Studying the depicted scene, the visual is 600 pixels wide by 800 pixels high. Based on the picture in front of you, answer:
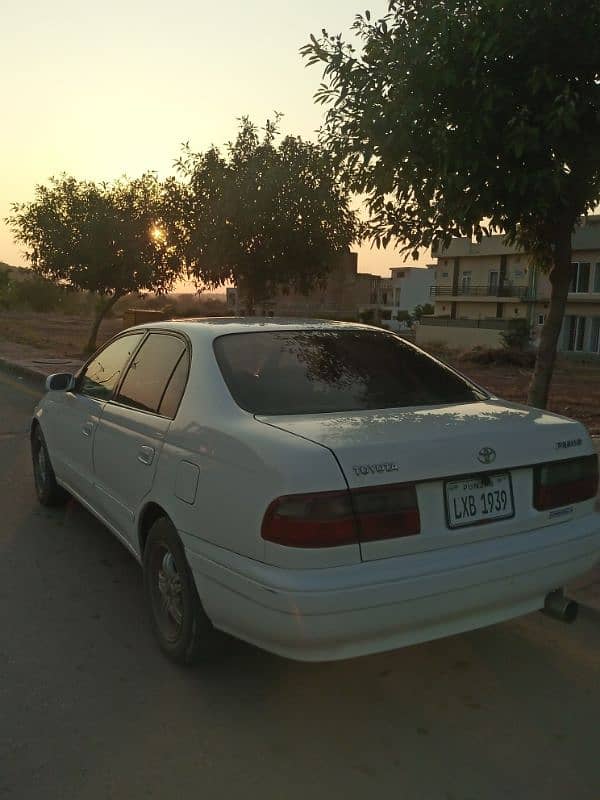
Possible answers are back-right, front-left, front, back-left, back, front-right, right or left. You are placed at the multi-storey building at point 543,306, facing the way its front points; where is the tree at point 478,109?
front-left

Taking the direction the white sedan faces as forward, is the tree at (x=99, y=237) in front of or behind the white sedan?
in front

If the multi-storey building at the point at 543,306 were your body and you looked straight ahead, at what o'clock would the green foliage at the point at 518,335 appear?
The green foliage is roughly at 11 o'clock from the multi-storey building.

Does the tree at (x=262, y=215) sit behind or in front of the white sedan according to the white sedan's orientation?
in front

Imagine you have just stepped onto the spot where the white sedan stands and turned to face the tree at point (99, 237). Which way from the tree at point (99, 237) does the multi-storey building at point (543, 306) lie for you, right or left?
right

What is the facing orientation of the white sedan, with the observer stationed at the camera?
facing away from the viewer and to the left of the viewer

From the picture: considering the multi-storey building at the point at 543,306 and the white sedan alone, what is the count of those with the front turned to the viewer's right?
0

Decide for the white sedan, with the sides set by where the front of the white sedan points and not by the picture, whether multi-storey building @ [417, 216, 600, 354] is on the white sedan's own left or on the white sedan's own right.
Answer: on the white sedan's own right

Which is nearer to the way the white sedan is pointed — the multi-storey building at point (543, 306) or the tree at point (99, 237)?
the tree

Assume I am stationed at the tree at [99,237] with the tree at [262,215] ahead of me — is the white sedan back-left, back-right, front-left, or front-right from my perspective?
front-right

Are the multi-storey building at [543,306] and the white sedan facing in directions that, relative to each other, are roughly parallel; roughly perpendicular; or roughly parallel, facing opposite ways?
roughly perpendicular
